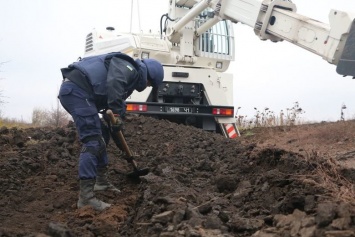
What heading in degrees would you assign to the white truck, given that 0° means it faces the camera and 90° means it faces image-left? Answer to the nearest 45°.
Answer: approximately 180°
